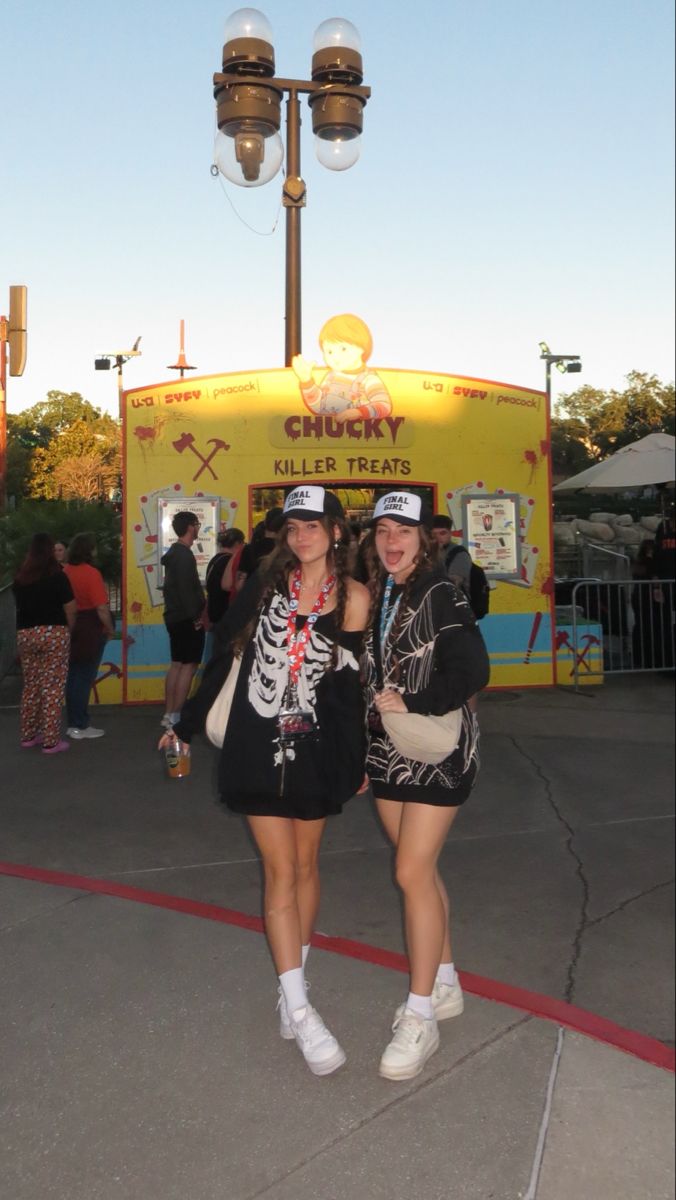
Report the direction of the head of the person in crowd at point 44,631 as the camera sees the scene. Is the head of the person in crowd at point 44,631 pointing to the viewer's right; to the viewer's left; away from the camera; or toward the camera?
away from the camera

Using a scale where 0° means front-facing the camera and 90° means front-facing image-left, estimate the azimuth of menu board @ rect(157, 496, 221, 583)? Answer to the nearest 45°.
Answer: approximately 0°

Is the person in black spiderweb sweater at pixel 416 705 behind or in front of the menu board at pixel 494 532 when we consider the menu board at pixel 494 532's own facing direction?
in front

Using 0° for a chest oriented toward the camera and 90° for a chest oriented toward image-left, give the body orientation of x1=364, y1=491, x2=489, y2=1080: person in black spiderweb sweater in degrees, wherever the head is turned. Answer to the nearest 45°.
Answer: approximately 45°
